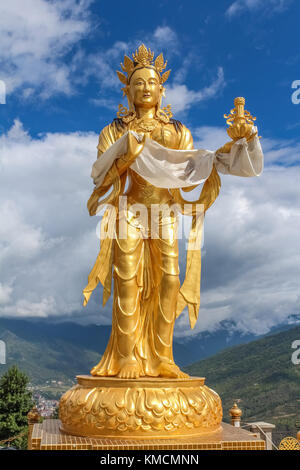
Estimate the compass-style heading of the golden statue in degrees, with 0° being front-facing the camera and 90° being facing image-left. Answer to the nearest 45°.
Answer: approximately 0°

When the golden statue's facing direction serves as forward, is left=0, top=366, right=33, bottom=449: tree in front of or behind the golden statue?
behind
